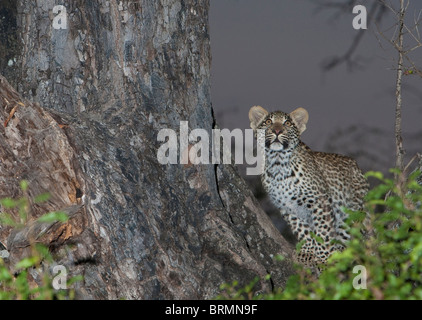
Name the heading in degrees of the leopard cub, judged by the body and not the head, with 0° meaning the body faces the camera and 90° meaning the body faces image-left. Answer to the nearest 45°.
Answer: approximately 45°

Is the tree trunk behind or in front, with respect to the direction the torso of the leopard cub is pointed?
in front
